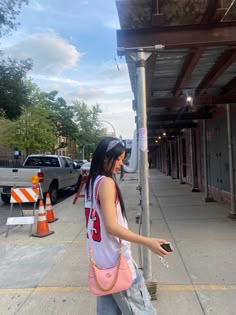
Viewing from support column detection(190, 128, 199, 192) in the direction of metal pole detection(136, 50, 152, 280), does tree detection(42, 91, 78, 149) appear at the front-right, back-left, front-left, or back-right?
back-right

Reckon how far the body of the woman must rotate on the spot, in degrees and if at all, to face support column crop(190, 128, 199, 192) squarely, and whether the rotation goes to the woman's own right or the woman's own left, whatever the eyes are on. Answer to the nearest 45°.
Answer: approximately 90° to the woman's own left

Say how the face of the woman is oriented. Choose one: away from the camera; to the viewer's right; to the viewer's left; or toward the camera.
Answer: to the viewer's right

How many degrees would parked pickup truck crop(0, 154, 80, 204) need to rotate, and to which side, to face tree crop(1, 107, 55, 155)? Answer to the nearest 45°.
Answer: approximately 45° to its left

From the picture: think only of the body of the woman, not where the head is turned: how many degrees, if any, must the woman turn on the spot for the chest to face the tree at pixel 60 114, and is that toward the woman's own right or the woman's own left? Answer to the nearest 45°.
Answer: approximately 90° to the woman's own left

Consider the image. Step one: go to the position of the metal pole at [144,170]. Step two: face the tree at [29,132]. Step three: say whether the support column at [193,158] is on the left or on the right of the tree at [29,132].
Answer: right

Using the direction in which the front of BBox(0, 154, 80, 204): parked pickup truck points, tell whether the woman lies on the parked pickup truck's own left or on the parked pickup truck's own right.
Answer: on the parked pickup truck's own right

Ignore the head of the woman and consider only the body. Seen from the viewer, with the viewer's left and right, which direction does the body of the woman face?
facing to the right of the viewer
